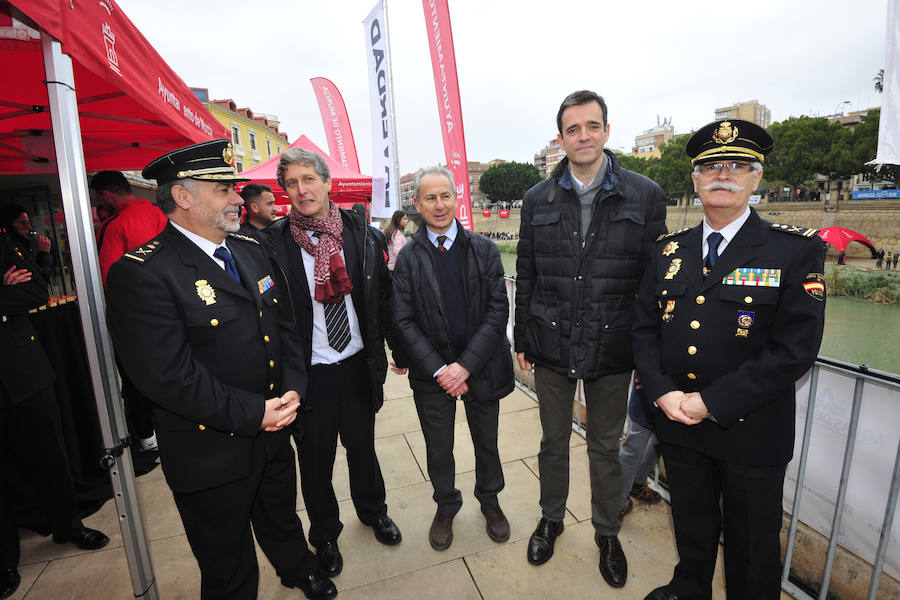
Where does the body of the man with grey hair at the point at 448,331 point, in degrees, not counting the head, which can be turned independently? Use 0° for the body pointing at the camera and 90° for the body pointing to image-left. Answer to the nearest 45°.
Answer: approximately 0°

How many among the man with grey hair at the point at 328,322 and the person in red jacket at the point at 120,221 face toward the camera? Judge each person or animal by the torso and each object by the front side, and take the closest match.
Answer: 1

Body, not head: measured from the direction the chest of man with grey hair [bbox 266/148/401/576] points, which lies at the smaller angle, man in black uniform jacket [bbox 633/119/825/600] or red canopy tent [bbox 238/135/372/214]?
the man in black uniform jacket

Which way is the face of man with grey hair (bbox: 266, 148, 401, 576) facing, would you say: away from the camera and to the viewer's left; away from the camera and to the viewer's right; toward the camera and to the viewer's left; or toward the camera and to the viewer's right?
toward the camera and to the viewer's left

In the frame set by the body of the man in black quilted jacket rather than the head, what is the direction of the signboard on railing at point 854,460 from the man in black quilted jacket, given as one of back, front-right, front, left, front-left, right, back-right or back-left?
left

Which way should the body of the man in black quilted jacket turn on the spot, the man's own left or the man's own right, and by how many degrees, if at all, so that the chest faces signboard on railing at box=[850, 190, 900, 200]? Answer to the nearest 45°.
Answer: approximately 135° to the man's own left

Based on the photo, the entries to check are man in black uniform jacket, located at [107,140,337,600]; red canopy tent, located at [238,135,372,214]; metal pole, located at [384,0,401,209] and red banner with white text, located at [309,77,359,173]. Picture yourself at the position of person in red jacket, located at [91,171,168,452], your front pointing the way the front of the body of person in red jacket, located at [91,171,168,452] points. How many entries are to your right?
3

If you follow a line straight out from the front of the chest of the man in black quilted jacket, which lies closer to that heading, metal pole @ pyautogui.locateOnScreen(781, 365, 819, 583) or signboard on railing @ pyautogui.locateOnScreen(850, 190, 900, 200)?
the metal pole
